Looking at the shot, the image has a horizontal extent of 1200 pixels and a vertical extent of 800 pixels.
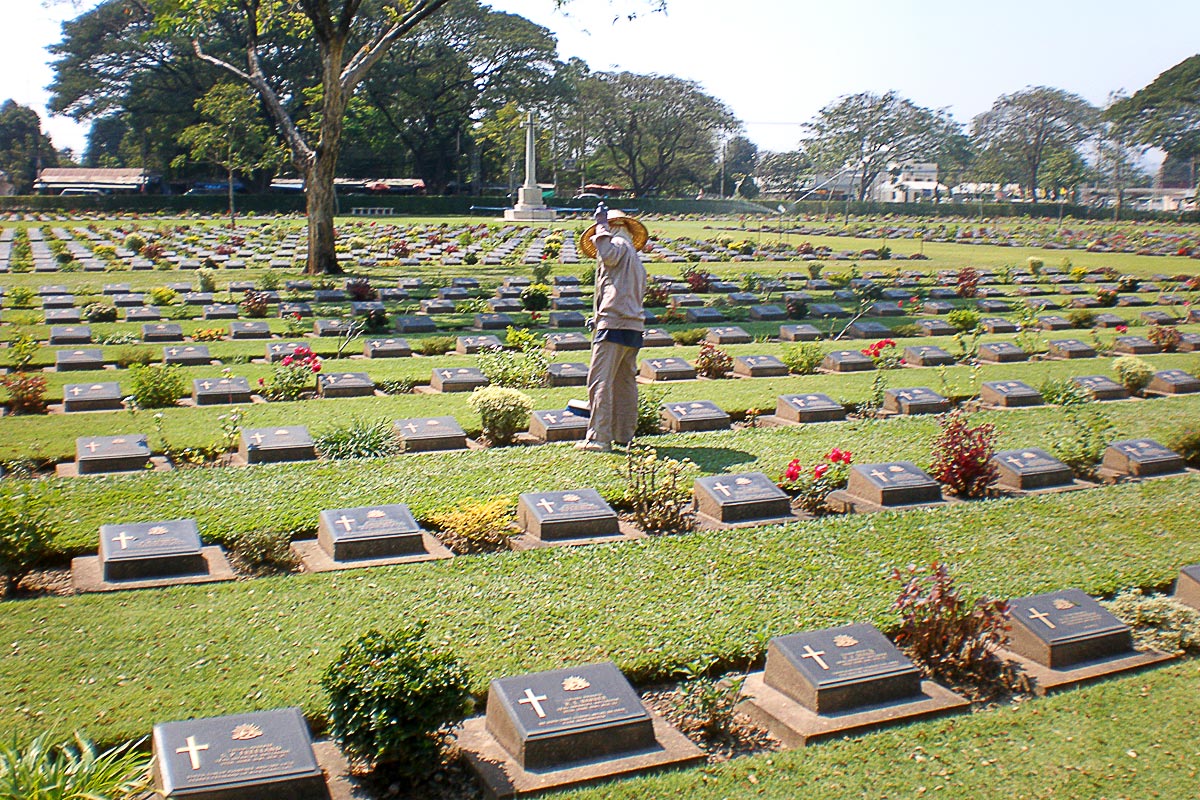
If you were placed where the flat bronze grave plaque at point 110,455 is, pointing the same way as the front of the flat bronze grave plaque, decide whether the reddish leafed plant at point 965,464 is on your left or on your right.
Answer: on your left

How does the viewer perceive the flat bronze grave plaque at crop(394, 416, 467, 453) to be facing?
facing the viewer

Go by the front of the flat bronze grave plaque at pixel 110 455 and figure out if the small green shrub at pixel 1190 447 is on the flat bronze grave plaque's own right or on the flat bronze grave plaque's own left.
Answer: on the flat bronze grave plaque's own left

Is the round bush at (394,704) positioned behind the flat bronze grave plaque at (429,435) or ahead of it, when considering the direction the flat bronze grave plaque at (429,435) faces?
ahead

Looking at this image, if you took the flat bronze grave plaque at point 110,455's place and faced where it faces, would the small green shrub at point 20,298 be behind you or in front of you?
behind

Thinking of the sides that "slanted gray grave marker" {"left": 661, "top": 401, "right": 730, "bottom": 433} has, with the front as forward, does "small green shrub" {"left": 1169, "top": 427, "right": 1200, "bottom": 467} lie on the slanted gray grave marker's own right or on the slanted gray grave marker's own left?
on the slanted gray grave marker's own left

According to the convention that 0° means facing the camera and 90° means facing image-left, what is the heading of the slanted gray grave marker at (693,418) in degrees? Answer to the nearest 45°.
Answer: approximately 0°

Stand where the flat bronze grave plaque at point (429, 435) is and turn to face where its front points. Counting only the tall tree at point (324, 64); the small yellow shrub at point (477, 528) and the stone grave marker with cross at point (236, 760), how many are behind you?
1

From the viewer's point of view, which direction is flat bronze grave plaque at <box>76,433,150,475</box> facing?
toward the camera

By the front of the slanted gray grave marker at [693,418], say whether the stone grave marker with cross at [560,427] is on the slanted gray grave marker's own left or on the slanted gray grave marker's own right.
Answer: on the slanted gray grave marker's own right

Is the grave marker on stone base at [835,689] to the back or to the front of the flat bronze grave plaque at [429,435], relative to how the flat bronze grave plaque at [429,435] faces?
to the front

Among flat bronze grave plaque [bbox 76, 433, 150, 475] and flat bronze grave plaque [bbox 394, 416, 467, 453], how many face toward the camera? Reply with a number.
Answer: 2
